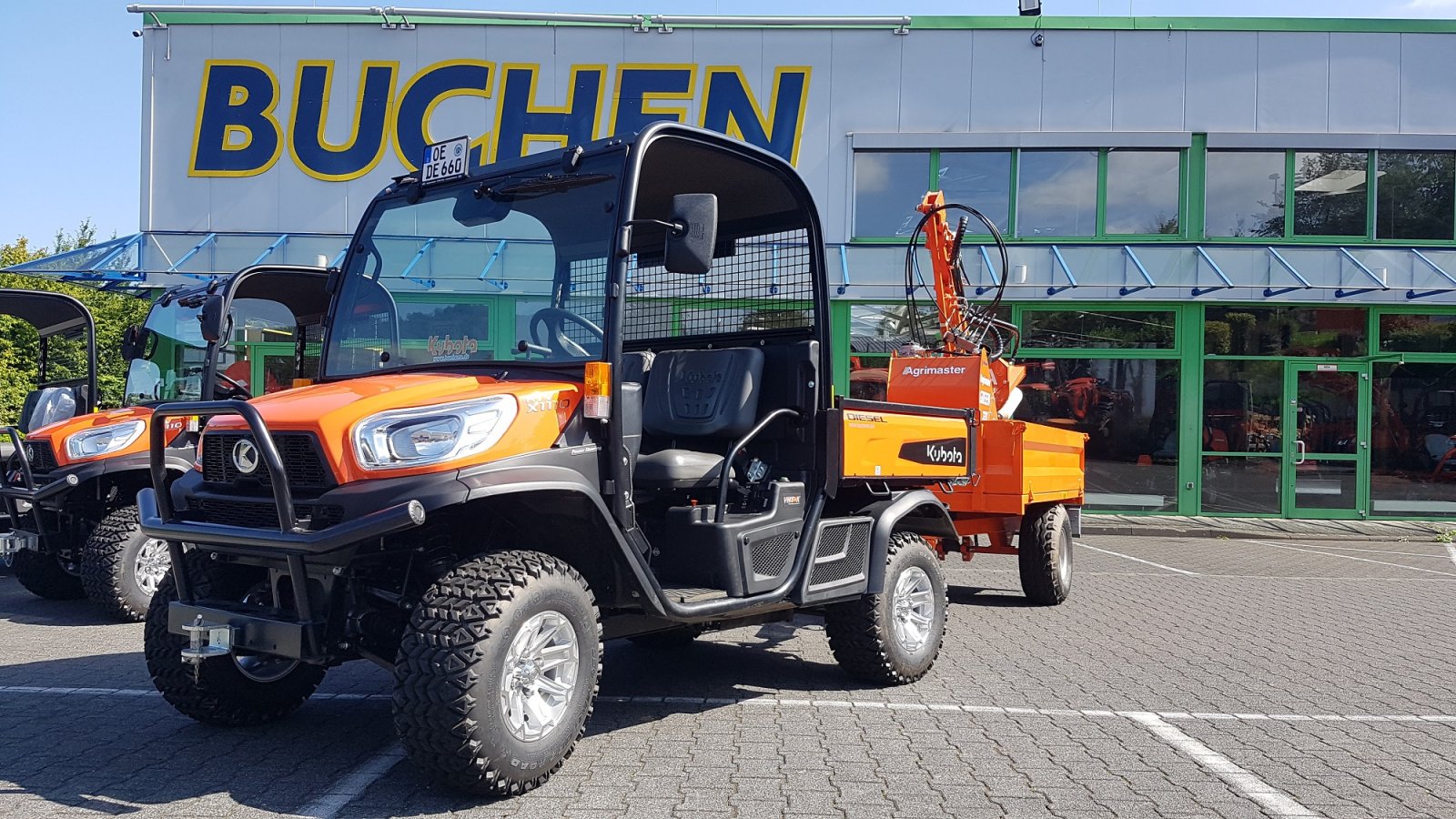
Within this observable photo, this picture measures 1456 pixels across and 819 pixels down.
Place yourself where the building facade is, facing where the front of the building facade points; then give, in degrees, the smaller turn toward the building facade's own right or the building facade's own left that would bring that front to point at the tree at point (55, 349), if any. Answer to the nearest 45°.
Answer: approximately 90° to the building facade's own right

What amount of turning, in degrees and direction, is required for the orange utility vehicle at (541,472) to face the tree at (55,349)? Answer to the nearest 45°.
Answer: approximately 90° to its right

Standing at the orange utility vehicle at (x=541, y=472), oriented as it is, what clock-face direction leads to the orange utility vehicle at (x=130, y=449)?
the orange utility vehicle at (x=130, y=449) is roughly at 3 o'clock from the orange utility vehicle at (x=541, y=472).

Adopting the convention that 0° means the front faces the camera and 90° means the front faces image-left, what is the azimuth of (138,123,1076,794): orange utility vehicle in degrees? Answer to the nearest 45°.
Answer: approximately 45°
